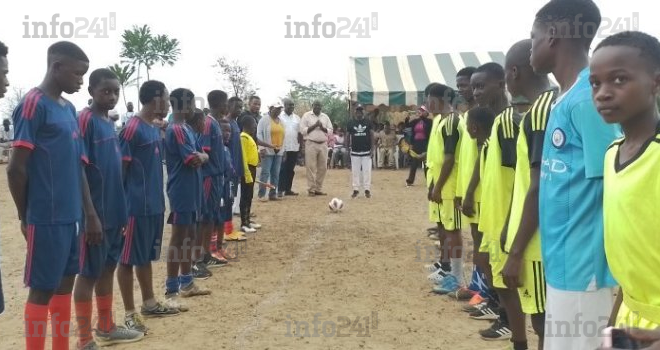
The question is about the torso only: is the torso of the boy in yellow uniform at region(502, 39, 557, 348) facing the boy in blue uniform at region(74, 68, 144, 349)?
yes

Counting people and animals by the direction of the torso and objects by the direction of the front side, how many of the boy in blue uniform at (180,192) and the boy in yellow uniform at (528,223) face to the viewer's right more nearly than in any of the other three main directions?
1

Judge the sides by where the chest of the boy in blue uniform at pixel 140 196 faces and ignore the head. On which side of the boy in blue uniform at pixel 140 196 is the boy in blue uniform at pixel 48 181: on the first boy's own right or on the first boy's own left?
on the first boy's own right

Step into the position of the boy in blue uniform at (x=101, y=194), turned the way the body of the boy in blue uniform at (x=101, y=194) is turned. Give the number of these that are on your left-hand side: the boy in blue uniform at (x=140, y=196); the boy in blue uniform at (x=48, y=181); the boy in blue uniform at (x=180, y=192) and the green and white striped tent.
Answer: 3

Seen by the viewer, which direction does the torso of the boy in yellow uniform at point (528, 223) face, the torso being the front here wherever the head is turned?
to the viewer's left

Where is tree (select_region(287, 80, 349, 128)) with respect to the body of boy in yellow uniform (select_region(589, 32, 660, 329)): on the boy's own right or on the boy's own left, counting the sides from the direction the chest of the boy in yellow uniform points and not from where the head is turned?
on the boy's own right

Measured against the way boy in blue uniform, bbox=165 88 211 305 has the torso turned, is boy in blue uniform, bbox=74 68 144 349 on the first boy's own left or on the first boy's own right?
on the first boy's own right

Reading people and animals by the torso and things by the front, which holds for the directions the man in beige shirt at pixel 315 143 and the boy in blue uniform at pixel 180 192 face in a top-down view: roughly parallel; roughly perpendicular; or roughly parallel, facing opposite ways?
roughly perpendicular

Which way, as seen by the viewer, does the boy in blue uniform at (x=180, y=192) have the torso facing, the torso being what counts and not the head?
to the viewer's right

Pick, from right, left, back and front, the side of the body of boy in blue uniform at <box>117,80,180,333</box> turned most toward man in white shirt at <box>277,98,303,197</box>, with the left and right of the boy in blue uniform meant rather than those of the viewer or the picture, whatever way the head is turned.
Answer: left

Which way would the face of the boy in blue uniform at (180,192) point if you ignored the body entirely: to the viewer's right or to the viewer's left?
to the viewer's right

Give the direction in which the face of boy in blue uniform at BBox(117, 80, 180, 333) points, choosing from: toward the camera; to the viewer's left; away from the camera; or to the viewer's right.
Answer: to the viewer's right

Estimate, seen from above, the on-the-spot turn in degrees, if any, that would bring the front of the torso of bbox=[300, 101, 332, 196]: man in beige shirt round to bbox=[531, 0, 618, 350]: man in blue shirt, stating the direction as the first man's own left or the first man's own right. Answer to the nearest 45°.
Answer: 0° — they already face them

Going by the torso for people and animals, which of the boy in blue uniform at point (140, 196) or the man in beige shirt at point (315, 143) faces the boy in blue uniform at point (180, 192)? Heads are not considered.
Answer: the man in beige shirt

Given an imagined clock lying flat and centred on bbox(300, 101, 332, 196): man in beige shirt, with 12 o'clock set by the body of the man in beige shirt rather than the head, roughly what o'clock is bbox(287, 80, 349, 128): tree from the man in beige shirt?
The tree is roughly at 6 o'clock from the man in beige shirt.

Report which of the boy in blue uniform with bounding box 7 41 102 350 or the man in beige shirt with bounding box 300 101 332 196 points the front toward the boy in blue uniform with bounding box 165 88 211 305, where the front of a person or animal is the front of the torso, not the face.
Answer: the man in beige shirt

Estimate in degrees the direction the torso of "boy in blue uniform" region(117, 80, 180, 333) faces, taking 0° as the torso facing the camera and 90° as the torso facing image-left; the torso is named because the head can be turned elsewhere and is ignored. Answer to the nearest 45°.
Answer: approximately 315°
